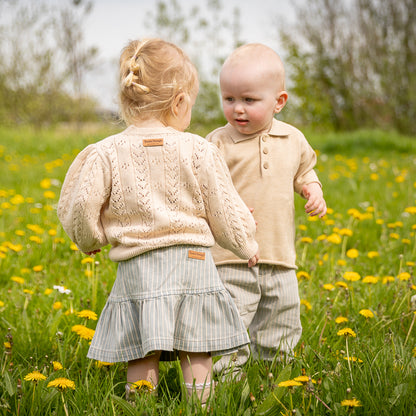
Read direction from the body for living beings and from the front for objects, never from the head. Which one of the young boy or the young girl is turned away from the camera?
the young girl

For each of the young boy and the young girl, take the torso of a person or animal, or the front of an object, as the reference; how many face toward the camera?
1

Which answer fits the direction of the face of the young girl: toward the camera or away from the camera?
away from the camera

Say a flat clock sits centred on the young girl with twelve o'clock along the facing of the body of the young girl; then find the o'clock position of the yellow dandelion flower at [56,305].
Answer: The yellow dandelion flower is roughly at 11 o'clock from the young girl.

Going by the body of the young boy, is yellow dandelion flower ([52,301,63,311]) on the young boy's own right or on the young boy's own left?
on the young boy's own right

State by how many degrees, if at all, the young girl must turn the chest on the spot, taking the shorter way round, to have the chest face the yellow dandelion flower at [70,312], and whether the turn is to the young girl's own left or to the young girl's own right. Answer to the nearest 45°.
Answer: approximately 45° to the young girl's own left

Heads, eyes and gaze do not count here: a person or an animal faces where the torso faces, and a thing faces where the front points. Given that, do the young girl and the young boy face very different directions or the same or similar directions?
very different directions

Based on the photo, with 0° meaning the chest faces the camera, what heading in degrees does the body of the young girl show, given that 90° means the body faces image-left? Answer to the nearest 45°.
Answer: approximately 180°

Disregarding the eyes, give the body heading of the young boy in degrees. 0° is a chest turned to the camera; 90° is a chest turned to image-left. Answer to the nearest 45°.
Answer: approximately 0°
